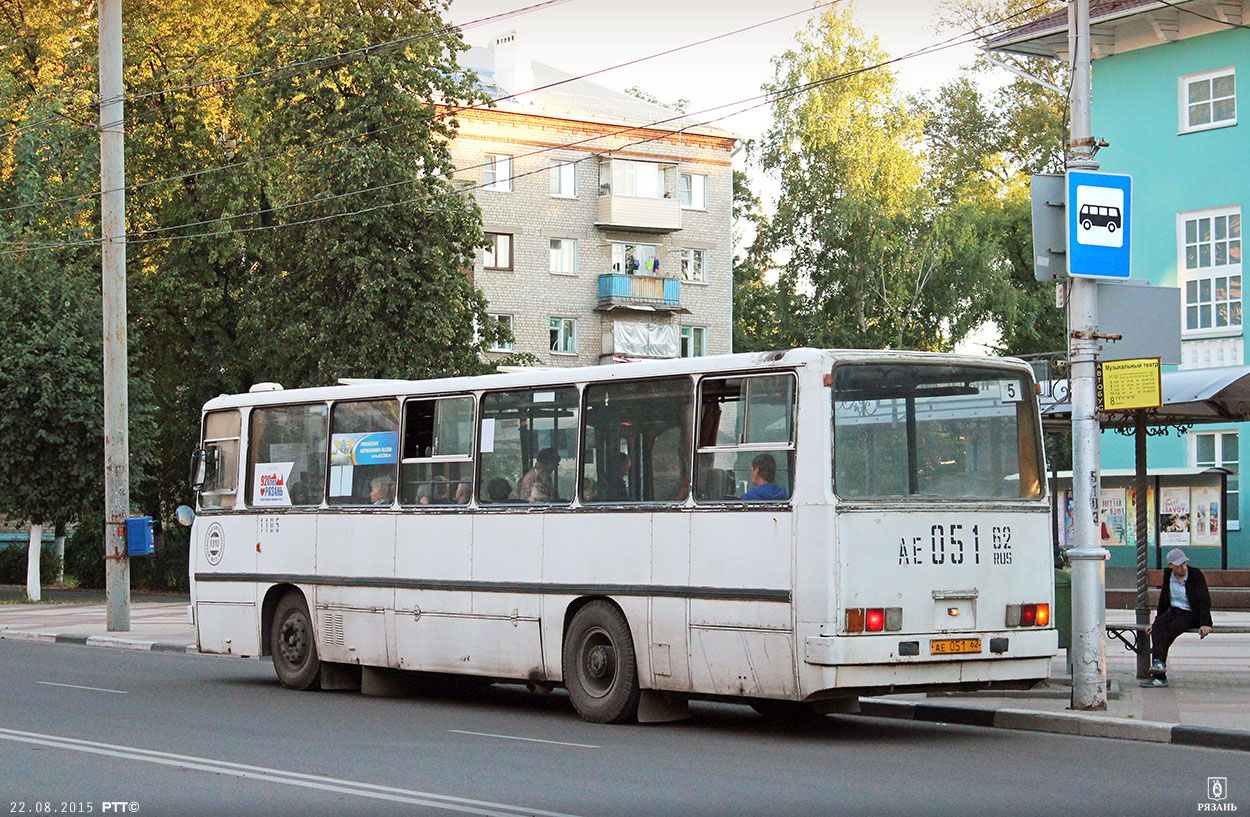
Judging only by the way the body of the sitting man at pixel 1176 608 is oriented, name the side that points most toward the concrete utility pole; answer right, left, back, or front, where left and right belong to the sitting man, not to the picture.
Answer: right

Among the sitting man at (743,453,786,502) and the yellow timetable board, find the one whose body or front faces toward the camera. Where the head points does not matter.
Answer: the yellow timetable board

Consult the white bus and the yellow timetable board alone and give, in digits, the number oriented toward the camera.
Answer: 1

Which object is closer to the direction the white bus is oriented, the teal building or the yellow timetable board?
the teal building

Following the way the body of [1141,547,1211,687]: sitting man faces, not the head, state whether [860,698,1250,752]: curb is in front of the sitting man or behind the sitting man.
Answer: in front

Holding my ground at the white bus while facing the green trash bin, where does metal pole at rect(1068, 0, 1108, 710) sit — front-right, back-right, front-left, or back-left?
front-right

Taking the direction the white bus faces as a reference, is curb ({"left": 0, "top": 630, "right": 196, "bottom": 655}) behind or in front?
in front

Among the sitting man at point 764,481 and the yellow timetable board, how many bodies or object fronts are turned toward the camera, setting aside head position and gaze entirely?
1

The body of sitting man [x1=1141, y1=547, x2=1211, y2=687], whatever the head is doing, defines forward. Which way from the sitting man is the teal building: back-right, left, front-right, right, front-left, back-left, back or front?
back-right

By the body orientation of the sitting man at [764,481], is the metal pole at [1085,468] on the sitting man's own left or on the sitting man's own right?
on the sitting man's own right

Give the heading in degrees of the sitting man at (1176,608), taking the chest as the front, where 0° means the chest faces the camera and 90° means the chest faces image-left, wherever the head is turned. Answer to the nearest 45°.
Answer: approximately 45°

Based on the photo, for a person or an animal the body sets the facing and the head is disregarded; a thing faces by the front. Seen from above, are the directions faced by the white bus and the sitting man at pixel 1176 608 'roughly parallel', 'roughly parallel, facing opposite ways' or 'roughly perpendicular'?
roughly perpendicular

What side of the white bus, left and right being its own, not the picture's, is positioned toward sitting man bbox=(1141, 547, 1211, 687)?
right

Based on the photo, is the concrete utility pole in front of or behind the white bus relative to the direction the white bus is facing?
in front

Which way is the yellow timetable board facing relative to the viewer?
toward the camera
